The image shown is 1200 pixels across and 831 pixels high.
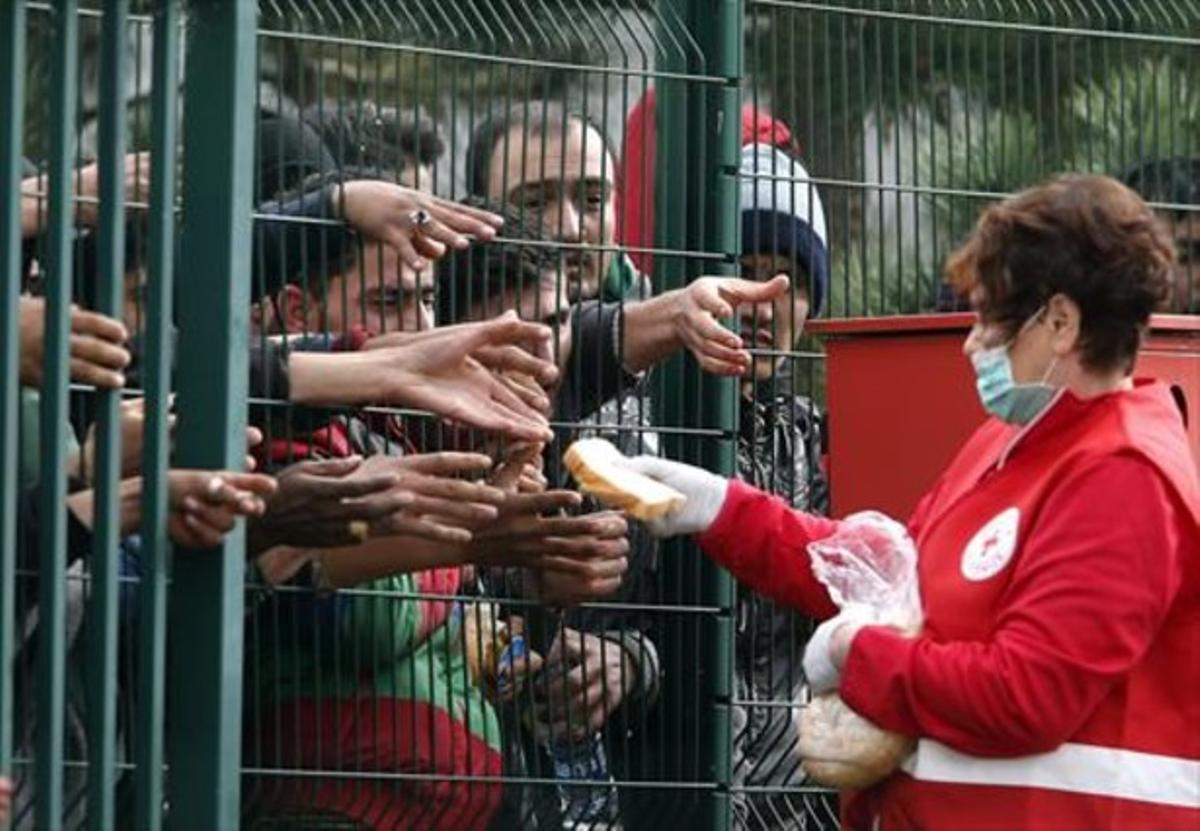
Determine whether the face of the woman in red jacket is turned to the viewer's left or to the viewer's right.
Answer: to the viewer's left

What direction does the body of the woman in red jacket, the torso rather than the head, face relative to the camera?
to the viewer's left

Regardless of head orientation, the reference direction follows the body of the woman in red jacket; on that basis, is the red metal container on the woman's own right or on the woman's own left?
on the woman's own right
